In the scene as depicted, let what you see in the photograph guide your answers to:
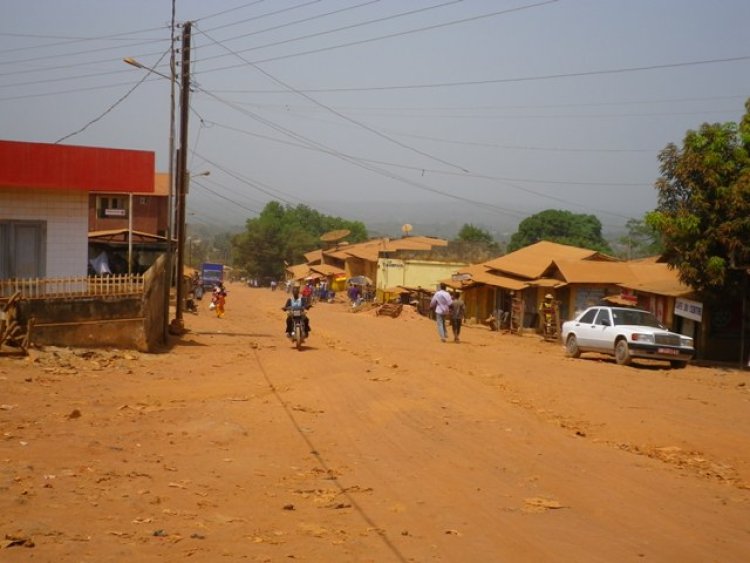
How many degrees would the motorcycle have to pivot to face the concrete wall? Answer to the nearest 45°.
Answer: approximately 45° to its right

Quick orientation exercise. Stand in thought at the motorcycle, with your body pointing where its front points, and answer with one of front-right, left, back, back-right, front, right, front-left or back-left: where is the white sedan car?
left

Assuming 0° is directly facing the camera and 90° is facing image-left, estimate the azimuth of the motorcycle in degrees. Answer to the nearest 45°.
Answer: approximately 0°

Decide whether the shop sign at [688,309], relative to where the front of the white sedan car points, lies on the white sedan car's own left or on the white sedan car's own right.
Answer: on the white sedan car's own left

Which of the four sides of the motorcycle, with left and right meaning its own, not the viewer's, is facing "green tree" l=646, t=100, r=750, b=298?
left

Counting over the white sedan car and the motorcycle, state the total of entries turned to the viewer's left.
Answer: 0

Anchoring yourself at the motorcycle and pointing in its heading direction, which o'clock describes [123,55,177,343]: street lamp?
The street lamp is roughly at 4 o'clock from the motorcycle.

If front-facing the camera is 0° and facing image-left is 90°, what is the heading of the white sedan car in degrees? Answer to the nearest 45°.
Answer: approximately 315°
